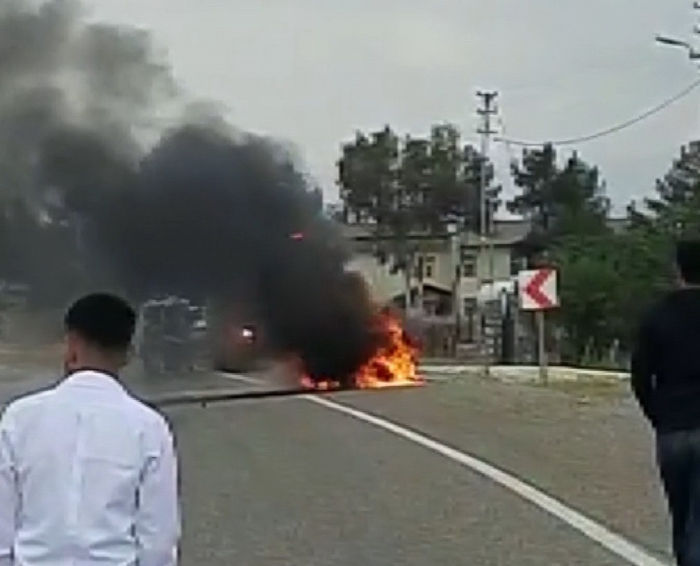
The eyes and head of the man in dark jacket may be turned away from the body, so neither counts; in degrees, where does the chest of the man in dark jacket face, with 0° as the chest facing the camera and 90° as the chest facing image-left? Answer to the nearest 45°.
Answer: approximately 180°

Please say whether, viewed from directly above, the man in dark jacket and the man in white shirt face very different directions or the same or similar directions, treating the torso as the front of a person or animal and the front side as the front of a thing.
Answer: same or similar directions

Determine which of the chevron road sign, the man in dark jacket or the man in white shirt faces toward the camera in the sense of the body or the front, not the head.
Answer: the chevron road sign

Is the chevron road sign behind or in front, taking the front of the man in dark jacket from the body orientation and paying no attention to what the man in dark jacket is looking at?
in front

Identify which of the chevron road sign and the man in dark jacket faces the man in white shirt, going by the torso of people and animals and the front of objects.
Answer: the chevron road sign

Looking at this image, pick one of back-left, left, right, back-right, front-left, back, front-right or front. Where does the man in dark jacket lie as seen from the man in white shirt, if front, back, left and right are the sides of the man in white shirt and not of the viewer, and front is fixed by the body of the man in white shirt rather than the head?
front-right

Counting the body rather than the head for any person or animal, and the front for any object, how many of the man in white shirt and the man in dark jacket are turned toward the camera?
0

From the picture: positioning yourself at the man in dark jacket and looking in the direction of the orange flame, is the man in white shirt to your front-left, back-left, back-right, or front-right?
back-left

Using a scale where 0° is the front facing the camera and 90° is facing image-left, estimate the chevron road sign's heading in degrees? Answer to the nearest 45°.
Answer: approximately 0°

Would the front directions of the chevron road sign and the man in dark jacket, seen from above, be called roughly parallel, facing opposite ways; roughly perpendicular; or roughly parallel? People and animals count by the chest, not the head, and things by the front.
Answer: roughly parallel, facing opposite ways

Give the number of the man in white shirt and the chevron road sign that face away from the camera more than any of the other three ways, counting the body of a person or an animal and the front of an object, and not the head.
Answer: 1

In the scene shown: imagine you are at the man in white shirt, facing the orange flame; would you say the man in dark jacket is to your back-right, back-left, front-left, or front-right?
front-right

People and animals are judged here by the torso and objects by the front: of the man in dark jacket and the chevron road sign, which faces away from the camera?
the man in dark jacket

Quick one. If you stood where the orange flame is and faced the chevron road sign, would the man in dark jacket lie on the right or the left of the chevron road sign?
right

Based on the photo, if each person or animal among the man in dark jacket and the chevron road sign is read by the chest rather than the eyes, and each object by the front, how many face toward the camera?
1

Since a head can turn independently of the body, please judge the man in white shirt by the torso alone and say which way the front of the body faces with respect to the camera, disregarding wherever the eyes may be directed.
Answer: away from the camera

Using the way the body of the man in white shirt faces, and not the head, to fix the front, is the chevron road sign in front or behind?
in front
